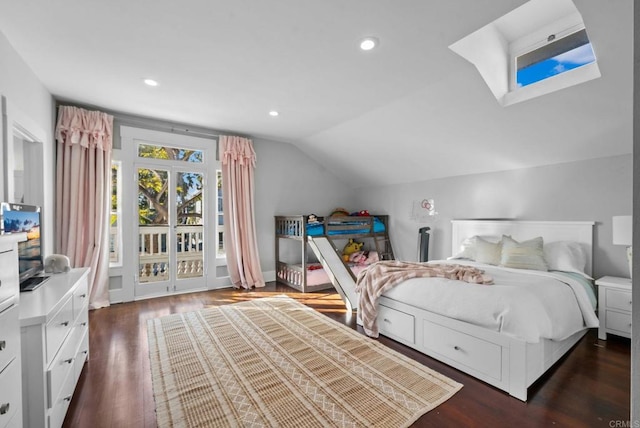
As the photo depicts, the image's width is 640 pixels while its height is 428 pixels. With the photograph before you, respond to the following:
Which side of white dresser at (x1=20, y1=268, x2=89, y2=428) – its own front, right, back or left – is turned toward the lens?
right

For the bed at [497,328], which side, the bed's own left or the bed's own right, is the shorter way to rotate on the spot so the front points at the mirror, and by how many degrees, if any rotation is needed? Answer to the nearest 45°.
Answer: approximately 45° to the bed's own right

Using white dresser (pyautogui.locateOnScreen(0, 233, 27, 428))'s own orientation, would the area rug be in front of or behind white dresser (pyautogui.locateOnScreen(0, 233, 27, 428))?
in front

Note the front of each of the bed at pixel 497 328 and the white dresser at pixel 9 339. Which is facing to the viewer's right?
the white dresser

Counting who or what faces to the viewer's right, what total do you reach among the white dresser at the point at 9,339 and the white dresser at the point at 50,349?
2

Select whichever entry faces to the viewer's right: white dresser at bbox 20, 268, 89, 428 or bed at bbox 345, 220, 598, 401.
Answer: the white dresser

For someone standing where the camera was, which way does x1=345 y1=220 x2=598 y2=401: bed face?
facing the viewer and to the left of the viewer

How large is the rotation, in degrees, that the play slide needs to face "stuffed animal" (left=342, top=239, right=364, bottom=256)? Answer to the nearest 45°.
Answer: approximately 135° to its left

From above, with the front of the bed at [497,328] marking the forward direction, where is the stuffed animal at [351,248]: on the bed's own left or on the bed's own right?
on the bed's own right

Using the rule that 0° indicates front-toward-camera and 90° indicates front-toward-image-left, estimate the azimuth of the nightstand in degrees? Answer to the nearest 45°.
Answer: approximately 45°

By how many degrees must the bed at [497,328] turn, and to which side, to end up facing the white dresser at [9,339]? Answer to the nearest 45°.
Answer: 0° — it already faces it

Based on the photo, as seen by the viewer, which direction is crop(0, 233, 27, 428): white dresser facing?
to the viewer's right

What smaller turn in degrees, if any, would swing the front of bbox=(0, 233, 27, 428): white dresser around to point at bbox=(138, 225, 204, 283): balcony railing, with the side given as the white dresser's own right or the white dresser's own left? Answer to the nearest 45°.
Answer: approximately 45° to the white dresser's own left

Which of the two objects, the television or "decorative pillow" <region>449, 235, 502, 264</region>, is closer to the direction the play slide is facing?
the decorative pillow
